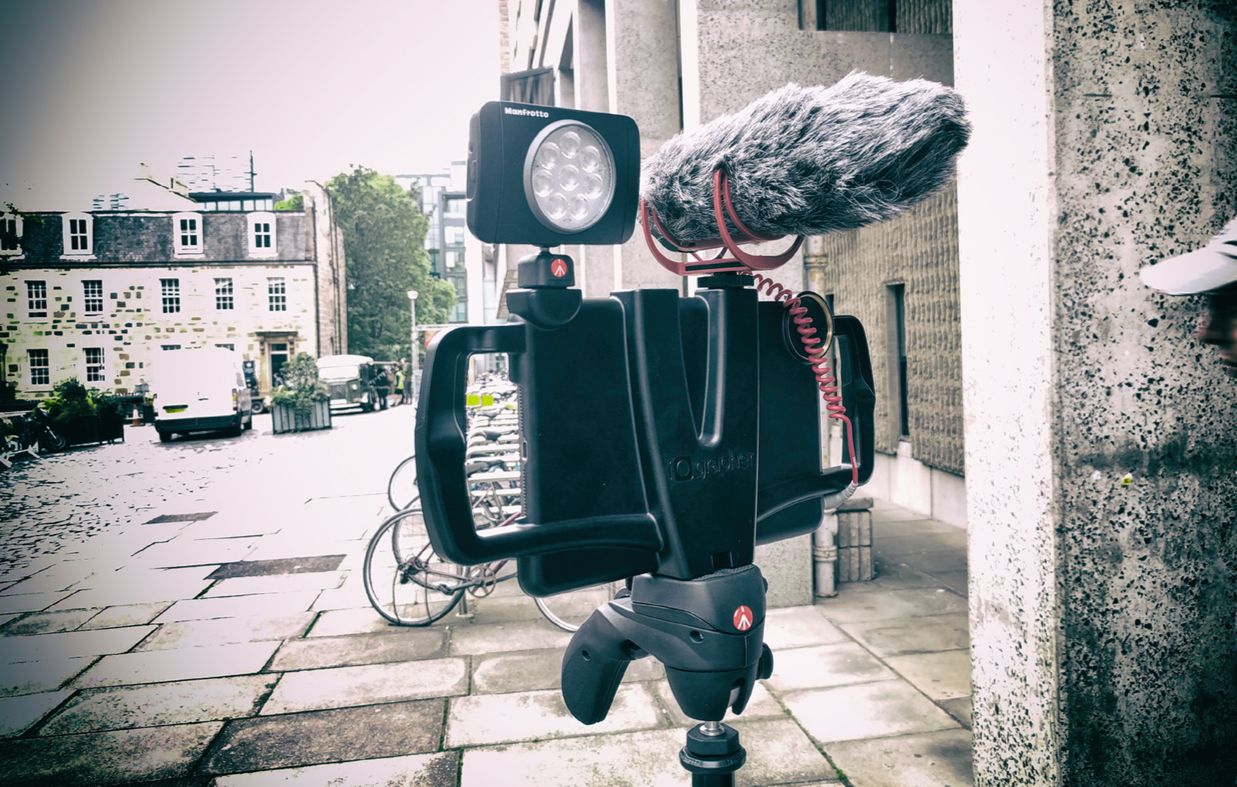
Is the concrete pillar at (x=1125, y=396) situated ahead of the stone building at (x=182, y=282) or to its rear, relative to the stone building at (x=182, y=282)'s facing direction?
ahead

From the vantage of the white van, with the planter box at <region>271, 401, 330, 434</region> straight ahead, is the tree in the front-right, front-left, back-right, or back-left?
front-left

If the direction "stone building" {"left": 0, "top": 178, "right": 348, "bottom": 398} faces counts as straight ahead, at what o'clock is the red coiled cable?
The red coiled cable is roughly at 12 o'clock from the stone building.

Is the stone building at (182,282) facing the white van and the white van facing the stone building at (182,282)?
yes

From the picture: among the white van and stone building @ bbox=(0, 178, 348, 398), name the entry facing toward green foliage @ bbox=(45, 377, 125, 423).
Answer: the stone building

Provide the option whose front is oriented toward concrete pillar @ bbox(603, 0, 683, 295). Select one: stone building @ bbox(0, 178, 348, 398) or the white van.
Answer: the stone building

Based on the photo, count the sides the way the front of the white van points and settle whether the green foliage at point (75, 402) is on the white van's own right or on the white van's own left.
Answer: on the white van's own left

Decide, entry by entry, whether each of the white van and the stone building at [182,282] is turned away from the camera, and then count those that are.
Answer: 1

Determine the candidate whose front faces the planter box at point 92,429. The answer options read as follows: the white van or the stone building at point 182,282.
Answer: the stone building

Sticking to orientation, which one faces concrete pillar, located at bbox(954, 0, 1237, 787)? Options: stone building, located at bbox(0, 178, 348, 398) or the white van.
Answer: the stone building

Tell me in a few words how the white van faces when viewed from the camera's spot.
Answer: facing away from the viewer

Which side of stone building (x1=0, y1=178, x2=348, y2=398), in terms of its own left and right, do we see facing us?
front

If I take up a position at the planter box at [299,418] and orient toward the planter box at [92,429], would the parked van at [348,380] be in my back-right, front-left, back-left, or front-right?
back-right

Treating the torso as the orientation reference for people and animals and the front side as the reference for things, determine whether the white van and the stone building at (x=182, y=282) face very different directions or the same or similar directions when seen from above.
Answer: very different directions
